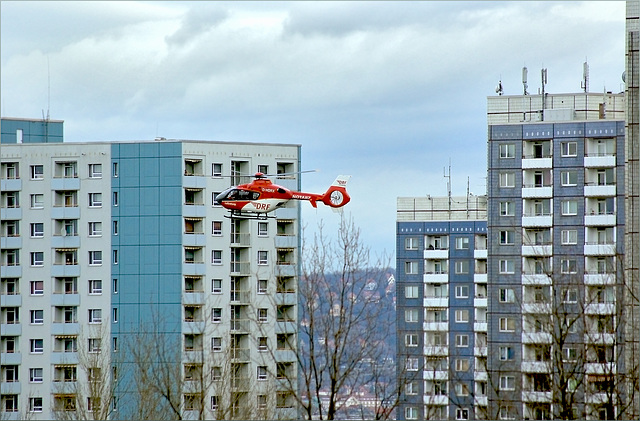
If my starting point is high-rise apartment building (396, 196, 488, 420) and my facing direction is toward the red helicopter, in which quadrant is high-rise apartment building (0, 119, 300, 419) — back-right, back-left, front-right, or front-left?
front-right

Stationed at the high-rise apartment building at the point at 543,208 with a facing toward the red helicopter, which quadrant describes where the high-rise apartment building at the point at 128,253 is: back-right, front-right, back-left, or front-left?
front-right

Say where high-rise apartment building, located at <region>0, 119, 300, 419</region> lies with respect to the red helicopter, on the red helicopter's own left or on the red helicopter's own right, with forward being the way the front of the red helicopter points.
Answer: on the red helicopter's own right

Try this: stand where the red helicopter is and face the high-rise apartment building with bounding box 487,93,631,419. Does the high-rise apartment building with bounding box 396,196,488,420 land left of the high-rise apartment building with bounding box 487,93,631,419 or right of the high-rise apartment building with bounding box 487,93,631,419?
left

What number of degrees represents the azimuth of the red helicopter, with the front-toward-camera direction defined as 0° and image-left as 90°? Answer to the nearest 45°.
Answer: approximately 90°

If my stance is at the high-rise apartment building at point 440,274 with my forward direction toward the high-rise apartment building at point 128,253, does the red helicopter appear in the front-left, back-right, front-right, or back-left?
front-left

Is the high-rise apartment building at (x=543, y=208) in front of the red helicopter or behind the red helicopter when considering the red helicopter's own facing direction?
behind
